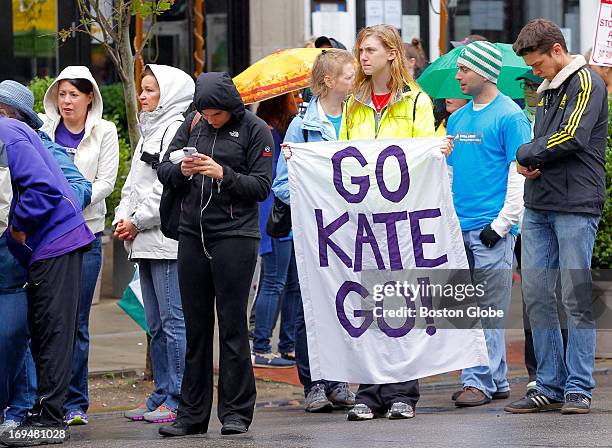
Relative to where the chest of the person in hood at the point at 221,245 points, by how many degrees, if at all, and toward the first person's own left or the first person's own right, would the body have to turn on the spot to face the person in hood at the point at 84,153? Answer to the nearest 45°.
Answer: approximately 90° to the first person's own right

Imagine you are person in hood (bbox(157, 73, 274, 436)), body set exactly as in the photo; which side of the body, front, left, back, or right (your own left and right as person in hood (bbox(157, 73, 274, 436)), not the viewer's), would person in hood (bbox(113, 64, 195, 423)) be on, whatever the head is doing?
right

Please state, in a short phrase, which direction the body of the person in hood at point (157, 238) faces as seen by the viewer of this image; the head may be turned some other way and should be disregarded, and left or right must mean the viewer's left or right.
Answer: facing to the left of the viewer

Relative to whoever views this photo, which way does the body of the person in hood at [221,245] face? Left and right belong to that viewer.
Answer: facing the viewer and to the left of the viewer

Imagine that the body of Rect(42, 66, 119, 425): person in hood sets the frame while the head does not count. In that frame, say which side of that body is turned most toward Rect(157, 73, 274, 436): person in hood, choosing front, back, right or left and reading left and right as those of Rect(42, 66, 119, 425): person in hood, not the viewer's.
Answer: left

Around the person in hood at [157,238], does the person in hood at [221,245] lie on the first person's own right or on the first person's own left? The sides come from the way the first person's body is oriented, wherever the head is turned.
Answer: on the first person's own left

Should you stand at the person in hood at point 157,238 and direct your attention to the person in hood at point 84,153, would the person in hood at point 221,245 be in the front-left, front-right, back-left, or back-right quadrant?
back-left
